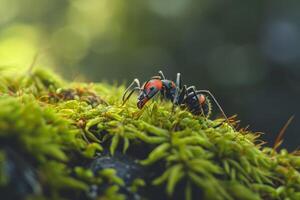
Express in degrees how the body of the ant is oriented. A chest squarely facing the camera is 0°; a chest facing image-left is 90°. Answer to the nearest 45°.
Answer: approximately 90°
